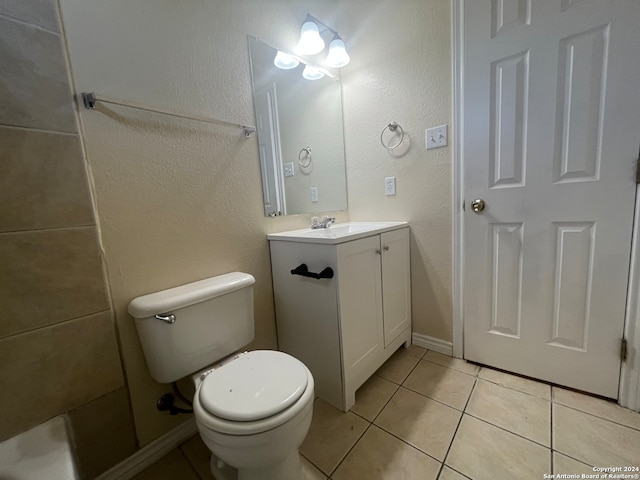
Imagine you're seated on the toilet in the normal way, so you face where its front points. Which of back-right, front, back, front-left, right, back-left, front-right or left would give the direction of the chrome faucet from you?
left

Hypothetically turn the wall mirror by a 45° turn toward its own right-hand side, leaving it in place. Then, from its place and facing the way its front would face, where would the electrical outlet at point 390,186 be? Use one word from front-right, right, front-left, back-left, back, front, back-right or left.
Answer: left

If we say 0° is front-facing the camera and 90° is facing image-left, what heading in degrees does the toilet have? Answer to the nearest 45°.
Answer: approximately 315°

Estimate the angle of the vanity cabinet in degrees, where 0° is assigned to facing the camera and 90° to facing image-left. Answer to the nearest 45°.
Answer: approximately 315°

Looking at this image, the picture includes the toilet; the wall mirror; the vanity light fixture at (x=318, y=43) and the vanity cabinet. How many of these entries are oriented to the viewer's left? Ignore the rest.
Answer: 0

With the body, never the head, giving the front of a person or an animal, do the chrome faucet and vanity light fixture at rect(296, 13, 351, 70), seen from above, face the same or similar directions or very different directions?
same or similar directions

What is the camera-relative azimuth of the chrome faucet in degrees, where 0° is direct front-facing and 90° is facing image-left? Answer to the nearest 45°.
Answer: approximately 315°

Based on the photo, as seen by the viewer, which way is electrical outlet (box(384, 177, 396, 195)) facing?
toward the camera

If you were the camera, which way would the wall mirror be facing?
facing the viewer and to the right of the viewer

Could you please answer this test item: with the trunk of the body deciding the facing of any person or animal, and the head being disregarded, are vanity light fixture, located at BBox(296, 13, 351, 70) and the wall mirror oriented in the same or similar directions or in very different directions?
same or similar directions

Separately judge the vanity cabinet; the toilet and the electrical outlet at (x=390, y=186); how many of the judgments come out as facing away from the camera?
0
